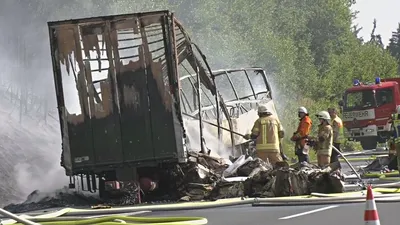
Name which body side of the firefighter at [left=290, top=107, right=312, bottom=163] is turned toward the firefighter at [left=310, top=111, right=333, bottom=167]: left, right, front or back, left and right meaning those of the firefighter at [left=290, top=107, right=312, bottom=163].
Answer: back

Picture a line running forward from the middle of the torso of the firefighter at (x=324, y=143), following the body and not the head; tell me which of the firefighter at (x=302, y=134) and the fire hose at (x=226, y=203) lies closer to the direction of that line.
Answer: the firefighter

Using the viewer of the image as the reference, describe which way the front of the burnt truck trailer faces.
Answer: facing away from the viewer and to the right of the viewer

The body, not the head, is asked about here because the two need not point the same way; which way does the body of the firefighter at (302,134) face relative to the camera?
to the viewer's left

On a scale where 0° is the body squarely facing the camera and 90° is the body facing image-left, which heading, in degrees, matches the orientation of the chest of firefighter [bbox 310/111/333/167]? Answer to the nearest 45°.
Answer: approximately 90°

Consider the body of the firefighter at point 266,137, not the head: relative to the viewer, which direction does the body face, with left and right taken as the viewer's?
facing away from the viewer and to the left of the viewer

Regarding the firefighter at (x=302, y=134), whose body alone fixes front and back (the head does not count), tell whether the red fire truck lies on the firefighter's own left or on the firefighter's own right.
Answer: on the firefighter's own right
